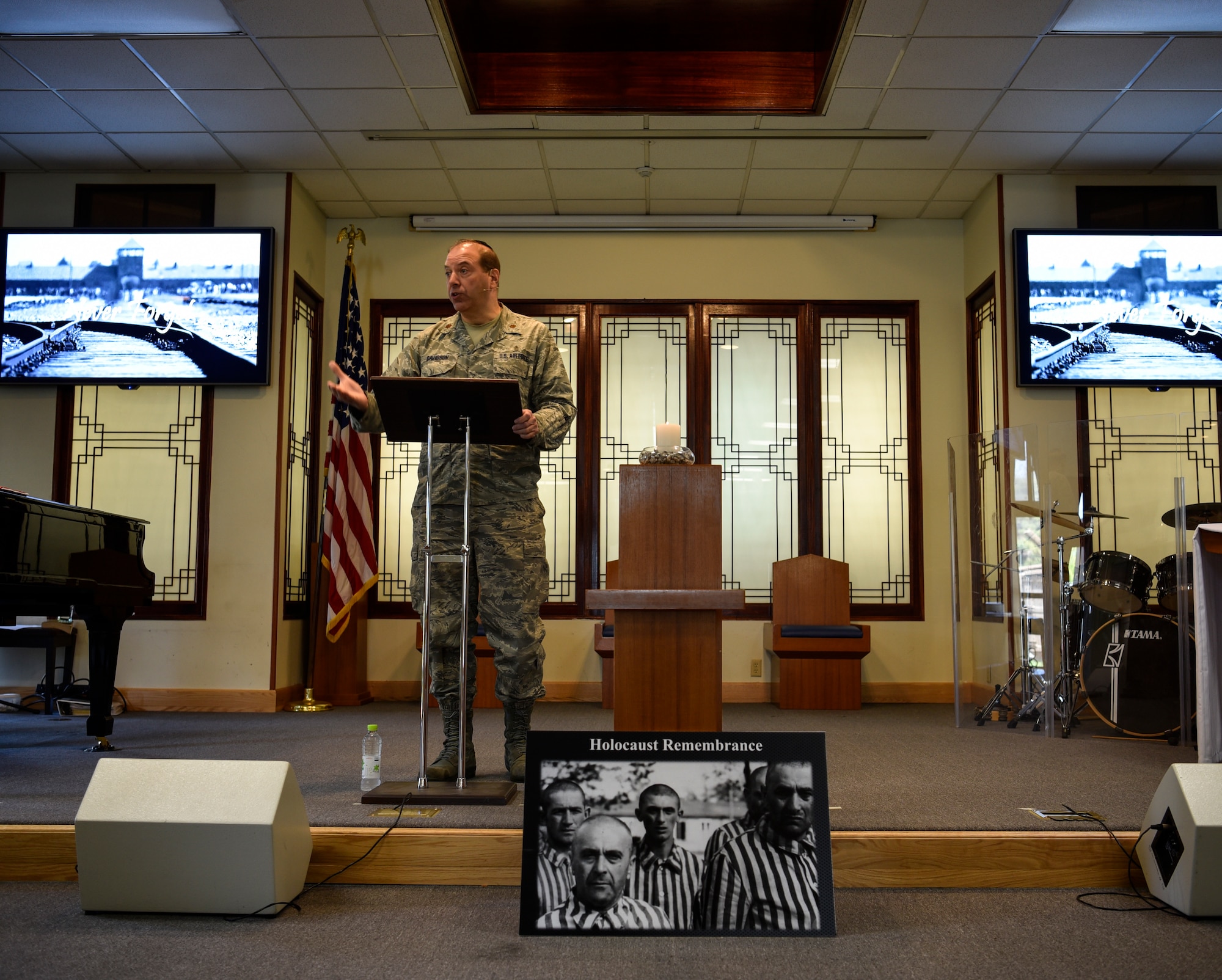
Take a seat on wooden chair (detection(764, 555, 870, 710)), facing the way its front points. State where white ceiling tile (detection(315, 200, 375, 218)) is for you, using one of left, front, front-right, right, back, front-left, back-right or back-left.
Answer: right

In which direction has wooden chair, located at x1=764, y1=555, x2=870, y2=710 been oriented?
toward the camera

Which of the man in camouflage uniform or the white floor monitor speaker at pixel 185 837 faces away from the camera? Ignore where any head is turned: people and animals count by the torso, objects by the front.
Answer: the white floor monitor speaker

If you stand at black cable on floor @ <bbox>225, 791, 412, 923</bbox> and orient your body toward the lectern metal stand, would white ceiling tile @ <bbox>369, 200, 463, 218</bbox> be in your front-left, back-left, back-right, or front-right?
front-left

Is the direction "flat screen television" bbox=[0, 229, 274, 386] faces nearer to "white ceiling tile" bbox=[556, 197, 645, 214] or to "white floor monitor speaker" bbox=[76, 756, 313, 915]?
the white floor monitor speaker

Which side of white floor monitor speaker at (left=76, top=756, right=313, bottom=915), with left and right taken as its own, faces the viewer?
back

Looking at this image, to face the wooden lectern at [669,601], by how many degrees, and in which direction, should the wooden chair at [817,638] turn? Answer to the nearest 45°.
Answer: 0° — it already faces it

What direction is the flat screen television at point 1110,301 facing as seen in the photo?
toward the camera

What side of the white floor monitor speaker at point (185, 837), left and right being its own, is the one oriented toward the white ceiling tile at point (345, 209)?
front

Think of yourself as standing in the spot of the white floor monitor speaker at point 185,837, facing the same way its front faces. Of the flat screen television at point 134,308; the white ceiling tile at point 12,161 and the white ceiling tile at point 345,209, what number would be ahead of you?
3

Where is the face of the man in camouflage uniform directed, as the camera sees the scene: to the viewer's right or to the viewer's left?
to the viewer's left
